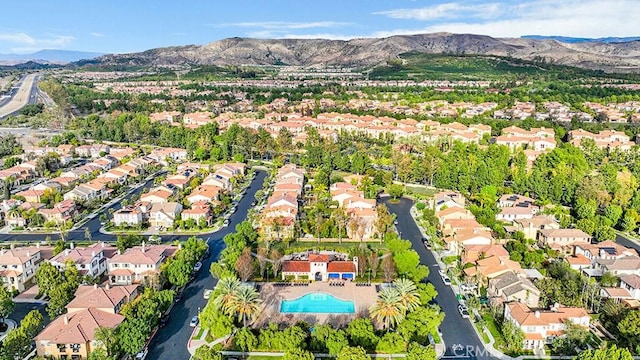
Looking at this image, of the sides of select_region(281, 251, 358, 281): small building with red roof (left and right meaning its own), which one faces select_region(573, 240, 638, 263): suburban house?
left

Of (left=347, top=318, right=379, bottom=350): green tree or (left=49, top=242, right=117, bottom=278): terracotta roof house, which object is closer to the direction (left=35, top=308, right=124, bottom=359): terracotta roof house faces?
the green tree

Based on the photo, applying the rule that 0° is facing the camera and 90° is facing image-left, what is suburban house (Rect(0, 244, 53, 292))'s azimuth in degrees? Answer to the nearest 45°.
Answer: approximately 315°

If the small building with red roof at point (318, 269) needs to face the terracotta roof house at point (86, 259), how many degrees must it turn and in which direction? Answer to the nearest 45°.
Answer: approximately 90° to its right

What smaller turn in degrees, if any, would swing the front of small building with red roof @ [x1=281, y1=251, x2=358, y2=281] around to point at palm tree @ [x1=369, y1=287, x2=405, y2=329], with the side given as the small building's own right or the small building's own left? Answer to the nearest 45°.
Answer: approximately 45° to the small building's own left

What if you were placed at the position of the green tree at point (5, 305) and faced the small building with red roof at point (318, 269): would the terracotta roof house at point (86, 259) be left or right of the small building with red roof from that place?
left

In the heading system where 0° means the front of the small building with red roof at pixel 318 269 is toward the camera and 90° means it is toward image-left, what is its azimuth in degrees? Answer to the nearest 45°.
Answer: approximately 0°
